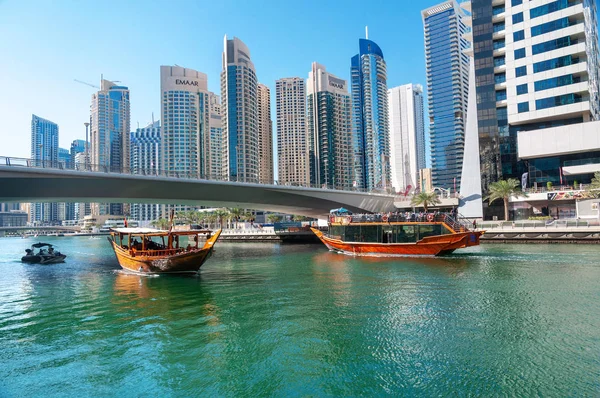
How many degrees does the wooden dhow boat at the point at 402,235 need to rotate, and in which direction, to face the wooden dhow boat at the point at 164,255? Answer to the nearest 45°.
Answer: approximately 45° to its left

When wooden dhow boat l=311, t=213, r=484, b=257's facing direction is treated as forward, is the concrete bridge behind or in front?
in front

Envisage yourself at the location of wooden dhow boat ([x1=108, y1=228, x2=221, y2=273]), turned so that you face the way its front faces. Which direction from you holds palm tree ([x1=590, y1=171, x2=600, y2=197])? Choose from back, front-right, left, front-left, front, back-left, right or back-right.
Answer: front-left

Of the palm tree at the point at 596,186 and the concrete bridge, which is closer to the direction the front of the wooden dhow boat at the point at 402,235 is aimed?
the concrete bridge

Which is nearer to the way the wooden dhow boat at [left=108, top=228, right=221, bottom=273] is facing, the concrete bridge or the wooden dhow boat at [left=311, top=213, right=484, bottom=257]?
the wooden dhow boat

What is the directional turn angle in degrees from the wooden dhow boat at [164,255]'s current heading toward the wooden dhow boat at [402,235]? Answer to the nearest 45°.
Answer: approximately 45° to its left

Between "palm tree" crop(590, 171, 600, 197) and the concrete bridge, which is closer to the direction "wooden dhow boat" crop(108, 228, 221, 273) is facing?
the palm tree

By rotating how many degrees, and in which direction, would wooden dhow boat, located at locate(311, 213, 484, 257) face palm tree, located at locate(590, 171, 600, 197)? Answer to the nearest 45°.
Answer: approximately 135° to its right

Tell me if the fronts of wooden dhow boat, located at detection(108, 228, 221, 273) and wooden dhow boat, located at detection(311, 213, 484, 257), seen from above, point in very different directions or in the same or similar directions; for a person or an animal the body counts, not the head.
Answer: very different directions

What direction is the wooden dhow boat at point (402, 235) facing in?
to the viewer's left
